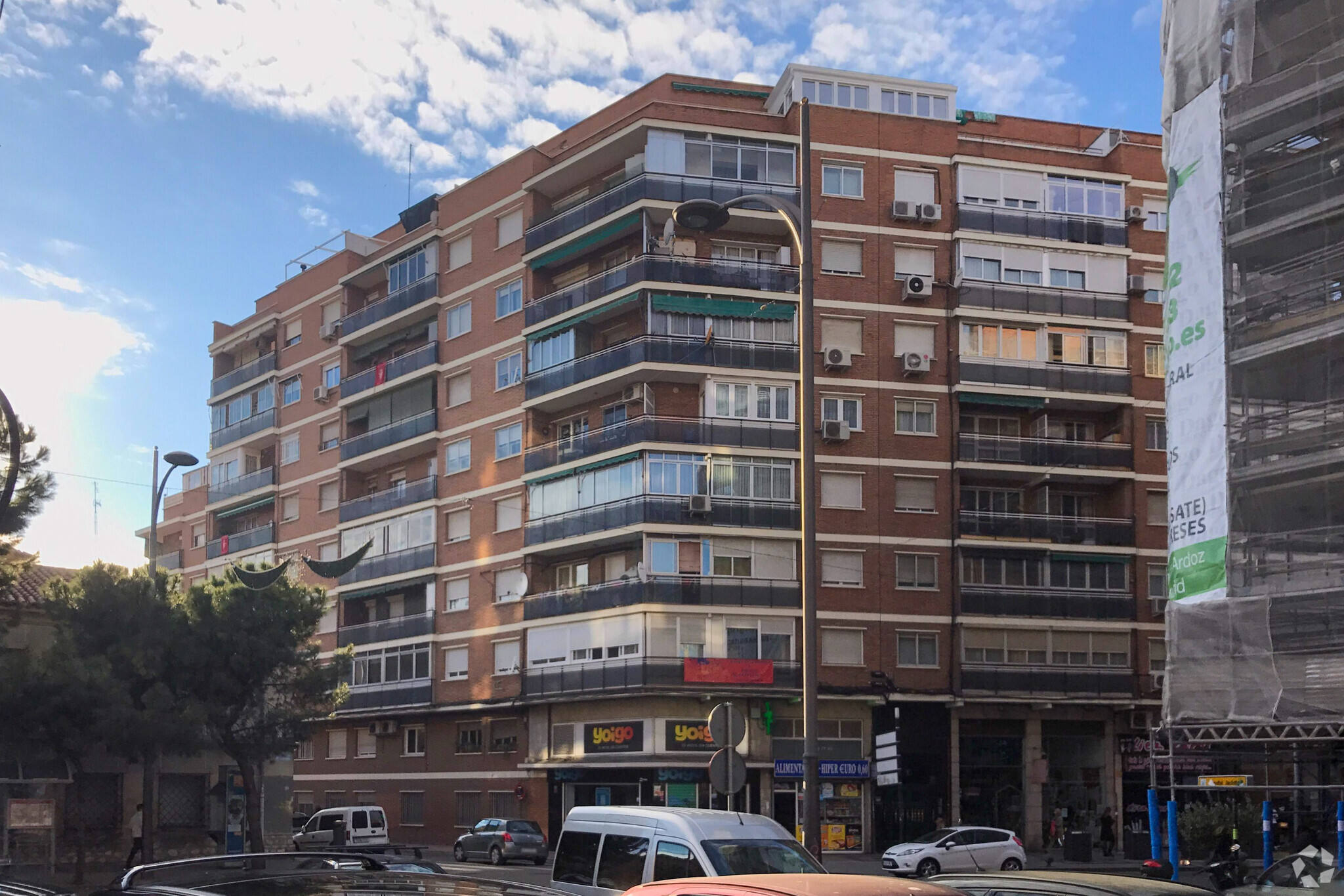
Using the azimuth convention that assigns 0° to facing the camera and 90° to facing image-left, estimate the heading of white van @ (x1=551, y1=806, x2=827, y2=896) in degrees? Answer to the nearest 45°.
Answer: approximately 315°

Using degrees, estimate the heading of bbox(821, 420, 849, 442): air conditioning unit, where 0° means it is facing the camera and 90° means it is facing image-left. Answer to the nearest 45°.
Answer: approximately 0°

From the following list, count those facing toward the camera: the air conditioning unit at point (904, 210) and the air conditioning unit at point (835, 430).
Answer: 2

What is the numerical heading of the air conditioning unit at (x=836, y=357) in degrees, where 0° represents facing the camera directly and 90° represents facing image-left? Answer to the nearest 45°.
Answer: approximately 0°

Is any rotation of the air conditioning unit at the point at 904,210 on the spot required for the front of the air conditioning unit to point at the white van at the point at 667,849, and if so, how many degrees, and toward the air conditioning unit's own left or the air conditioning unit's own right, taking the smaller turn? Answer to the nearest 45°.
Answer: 0° — it already faces it

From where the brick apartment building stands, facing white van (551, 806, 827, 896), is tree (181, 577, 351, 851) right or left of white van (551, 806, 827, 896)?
right
